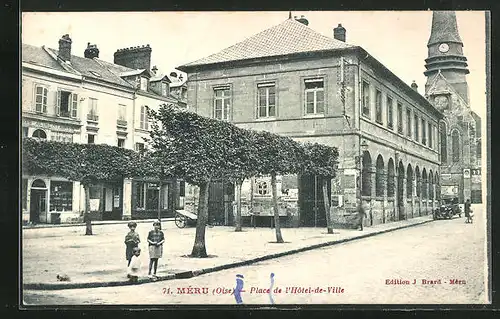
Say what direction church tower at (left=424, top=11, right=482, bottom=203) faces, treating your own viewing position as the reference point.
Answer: facing the viewer

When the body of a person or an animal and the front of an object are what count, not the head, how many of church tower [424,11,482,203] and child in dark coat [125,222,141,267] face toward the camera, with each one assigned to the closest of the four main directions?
2

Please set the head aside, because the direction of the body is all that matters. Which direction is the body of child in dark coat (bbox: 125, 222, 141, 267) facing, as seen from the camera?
toward the camera

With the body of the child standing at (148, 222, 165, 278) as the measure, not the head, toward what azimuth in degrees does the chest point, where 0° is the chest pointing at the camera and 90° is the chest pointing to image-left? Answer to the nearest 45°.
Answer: approximately 0°

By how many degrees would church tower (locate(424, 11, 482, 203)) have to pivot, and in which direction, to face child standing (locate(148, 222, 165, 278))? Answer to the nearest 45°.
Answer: approximately 45° to its right

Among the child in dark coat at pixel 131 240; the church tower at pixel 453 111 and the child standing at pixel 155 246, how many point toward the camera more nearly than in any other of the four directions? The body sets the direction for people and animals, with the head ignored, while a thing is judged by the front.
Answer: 3

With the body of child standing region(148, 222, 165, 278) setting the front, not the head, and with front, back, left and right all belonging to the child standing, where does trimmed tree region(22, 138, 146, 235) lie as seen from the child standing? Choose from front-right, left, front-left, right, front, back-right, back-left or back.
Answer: back-right

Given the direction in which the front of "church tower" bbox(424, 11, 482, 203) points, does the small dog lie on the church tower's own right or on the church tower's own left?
on the church tower's own right
